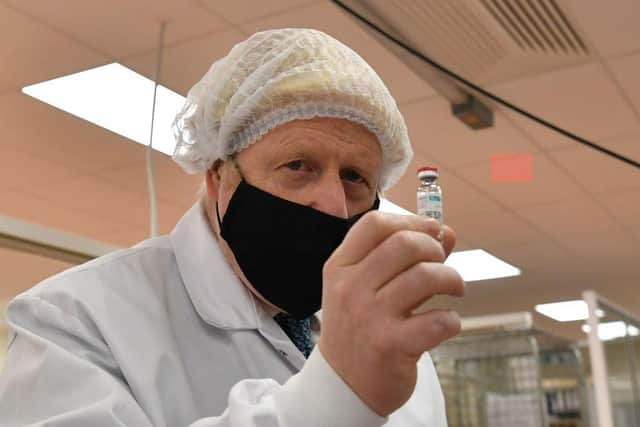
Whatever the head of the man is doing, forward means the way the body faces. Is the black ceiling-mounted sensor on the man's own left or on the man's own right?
on the man's own left

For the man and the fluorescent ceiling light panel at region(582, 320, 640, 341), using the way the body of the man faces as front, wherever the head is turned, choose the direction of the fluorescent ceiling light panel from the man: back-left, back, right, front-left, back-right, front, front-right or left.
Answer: left

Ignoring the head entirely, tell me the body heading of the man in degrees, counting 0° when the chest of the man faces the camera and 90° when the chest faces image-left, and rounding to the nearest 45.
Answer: approximately 315°

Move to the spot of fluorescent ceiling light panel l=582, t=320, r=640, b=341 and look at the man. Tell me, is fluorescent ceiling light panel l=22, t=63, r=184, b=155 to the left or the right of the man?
right

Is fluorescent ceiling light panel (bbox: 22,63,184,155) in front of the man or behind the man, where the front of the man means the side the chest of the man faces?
behind

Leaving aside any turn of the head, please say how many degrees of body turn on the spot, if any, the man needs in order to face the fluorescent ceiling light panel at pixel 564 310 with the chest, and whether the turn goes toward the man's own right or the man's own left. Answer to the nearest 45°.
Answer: approximately 90° to the man's own left
